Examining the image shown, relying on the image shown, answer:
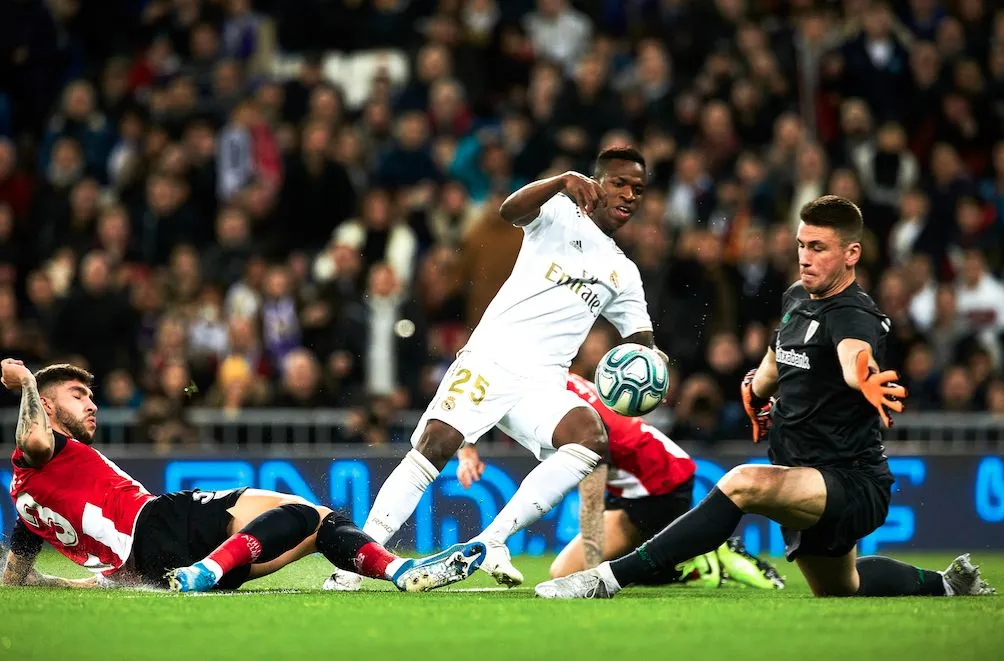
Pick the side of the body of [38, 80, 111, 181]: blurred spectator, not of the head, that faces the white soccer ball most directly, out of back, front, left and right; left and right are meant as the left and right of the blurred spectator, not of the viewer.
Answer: front

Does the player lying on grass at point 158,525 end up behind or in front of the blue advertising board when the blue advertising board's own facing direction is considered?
in front

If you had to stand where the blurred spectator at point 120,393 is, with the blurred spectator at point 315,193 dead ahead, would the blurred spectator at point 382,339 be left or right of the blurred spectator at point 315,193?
right

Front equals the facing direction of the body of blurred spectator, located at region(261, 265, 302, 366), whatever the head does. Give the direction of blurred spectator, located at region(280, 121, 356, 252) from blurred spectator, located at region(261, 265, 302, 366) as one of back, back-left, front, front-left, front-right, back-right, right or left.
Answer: back

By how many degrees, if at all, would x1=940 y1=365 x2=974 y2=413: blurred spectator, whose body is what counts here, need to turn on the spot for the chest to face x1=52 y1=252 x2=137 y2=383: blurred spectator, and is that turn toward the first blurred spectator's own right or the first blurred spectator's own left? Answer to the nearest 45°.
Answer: approximately 90° to the first blurred spectator's own right

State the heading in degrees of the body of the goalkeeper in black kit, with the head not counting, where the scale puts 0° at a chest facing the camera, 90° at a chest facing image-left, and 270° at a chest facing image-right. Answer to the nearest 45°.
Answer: approximately 45°

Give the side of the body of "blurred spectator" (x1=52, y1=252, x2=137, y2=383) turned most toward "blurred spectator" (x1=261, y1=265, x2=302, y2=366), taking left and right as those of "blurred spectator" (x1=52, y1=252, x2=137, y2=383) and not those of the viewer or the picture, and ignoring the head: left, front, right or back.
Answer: left
